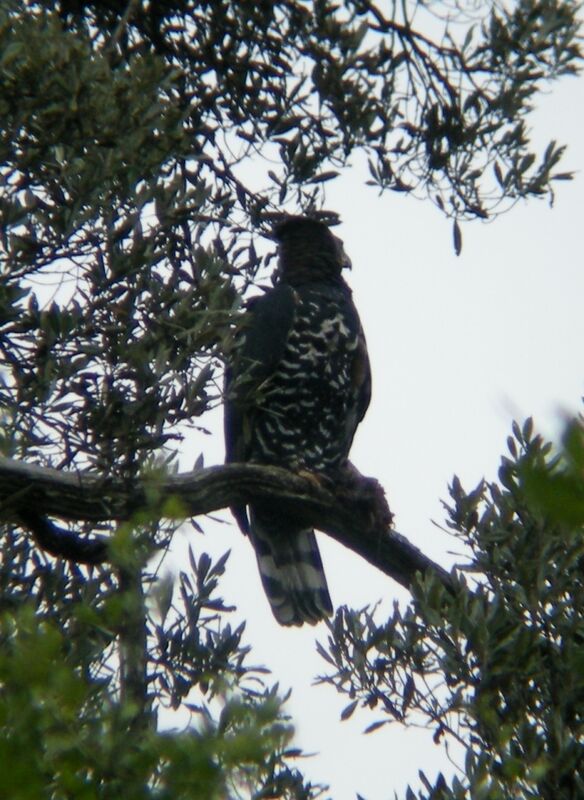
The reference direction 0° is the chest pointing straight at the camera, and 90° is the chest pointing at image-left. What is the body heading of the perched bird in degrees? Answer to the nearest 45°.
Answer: approximately 315°
